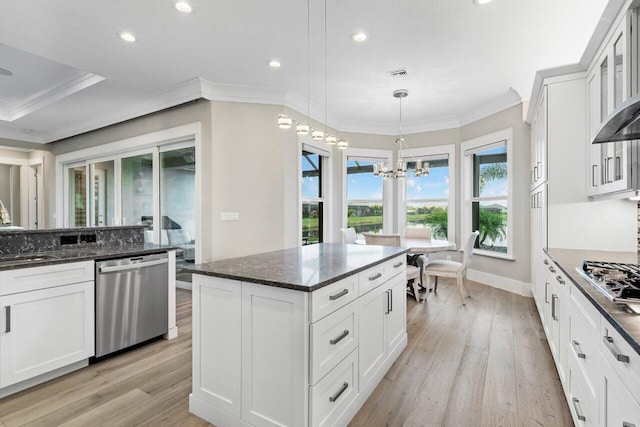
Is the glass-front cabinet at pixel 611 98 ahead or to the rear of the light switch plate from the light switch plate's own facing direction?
ahead

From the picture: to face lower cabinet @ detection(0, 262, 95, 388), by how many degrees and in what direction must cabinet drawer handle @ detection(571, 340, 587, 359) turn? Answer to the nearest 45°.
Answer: approximately 45° to its left

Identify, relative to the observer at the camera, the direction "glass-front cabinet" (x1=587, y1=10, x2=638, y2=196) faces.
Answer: facing to the left of the viewer

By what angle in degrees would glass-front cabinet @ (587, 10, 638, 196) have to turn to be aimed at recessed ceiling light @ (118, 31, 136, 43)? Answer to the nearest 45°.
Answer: approximately 45° to its left

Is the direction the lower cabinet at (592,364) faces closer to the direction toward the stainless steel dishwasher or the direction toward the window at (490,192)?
the stainless steel dishwasher

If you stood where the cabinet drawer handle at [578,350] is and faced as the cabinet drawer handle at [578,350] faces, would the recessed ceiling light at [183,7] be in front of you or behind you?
in front

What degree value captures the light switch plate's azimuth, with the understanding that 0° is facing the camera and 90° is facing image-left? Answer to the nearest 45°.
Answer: approximately 0°

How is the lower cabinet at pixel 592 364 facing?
to the viewer's left

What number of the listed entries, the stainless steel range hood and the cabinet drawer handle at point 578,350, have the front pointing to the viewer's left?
2

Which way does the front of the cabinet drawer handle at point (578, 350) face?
to the viewer's left

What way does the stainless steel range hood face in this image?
to the viewer's left
